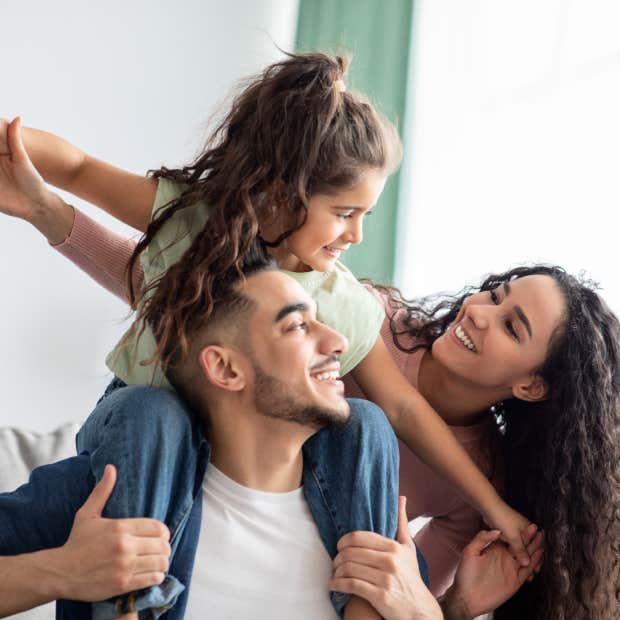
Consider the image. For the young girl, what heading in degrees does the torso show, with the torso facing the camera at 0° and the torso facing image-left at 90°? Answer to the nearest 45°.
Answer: approximately 315°

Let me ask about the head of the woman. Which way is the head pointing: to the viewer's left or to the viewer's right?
to the viewer's left
